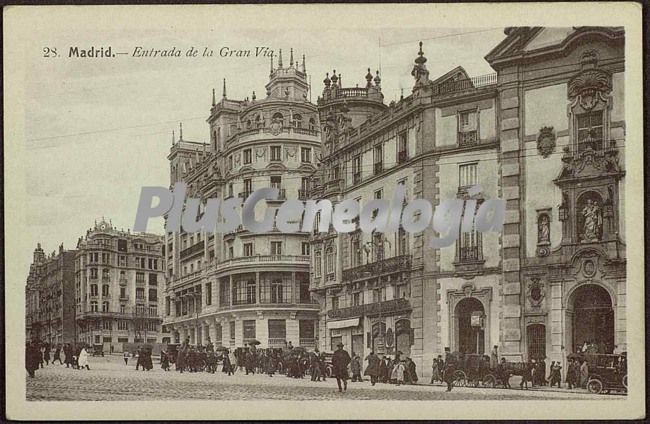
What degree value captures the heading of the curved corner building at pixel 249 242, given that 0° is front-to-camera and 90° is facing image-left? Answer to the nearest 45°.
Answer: approximately 0°

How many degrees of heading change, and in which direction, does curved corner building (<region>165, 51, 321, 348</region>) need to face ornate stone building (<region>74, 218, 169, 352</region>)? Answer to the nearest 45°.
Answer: approximately 90° to its right

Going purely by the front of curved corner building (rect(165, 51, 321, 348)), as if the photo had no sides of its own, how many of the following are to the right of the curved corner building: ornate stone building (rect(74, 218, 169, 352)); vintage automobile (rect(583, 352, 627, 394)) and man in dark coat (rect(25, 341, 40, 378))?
2

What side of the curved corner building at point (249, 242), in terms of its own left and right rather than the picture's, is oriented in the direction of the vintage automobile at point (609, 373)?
front
